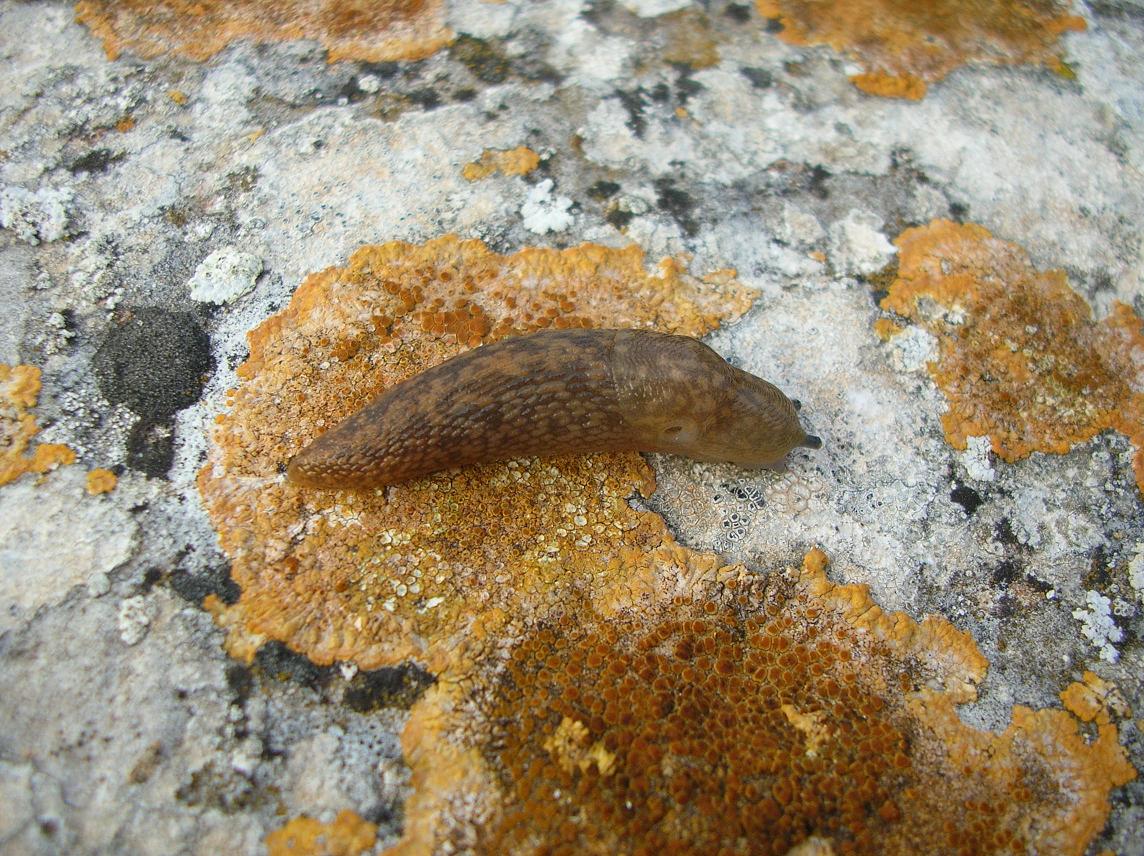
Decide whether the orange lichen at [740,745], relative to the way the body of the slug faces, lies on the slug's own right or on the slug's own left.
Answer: on the slug's own right

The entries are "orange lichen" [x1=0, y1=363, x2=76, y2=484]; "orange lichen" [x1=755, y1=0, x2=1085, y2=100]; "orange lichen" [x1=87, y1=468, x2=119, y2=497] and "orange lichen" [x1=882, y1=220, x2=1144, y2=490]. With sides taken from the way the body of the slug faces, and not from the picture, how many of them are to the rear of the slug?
2

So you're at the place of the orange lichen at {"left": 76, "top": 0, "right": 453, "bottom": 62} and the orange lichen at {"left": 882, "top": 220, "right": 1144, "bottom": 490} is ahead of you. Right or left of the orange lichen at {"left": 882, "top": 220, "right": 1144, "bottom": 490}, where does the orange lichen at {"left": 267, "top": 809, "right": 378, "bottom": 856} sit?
right

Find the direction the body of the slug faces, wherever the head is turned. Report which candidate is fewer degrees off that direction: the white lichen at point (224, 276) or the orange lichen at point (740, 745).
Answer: the orange lichen

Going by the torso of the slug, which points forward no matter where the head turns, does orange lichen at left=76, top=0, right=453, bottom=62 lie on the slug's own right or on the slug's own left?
on the slug's own left

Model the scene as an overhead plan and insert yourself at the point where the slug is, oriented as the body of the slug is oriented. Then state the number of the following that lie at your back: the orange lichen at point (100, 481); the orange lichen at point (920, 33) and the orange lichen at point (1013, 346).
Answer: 1

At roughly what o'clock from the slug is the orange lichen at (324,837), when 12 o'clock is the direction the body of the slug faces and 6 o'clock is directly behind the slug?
The orange lichen is roughly at 4 o'clock from the slug.

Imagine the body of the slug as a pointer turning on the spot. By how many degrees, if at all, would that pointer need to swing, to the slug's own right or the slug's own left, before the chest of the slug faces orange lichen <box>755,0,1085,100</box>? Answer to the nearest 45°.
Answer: approximately 45° to the slug's own left

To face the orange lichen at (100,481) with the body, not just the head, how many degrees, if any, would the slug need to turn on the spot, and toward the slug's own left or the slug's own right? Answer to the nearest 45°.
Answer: approximately 180°

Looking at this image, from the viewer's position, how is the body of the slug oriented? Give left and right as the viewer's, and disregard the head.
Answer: facing to the right of the viewer

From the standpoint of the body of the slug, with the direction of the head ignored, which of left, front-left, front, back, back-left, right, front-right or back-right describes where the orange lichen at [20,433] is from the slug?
back

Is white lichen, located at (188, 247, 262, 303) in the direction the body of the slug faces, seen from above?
no

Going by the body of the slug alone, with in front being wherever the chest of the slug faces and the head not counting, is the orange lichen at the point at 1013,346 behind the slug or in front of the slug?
in front
